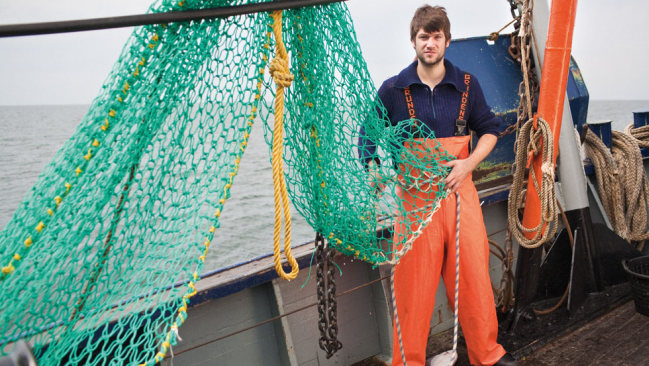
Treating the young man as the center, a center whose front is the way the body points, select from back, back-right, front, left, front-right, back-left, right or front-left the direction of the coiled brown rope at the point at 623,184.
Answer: back-left

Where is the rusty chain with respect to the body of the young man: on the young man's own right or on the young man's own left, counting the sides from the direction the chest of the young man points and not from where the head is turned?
on the young man's own right

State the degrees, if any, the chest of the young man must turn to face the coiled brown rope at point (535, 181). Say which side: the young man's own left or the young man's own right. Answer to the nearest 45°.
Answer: approximately 135° to the young man's own left

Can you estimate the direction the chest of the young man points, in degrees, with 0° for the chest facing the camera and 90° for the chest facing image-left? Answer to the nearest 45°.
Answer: approximately 0°

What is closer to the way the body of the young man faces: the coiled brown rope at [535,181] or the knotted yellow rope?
the knotted yellow rope

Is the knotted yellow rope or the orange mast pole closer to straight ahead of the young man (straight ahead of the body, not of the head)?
the knotted yellow rope

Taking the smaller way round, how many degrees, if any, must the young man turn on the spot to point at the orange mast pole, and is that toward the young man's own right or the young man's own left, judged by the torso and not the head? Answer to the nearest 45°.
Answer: approximately 135° to the young man's own left

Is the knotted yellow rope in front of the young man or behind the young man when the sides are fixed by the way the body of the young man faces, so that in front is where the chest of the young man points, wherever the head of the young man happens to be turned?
in front
